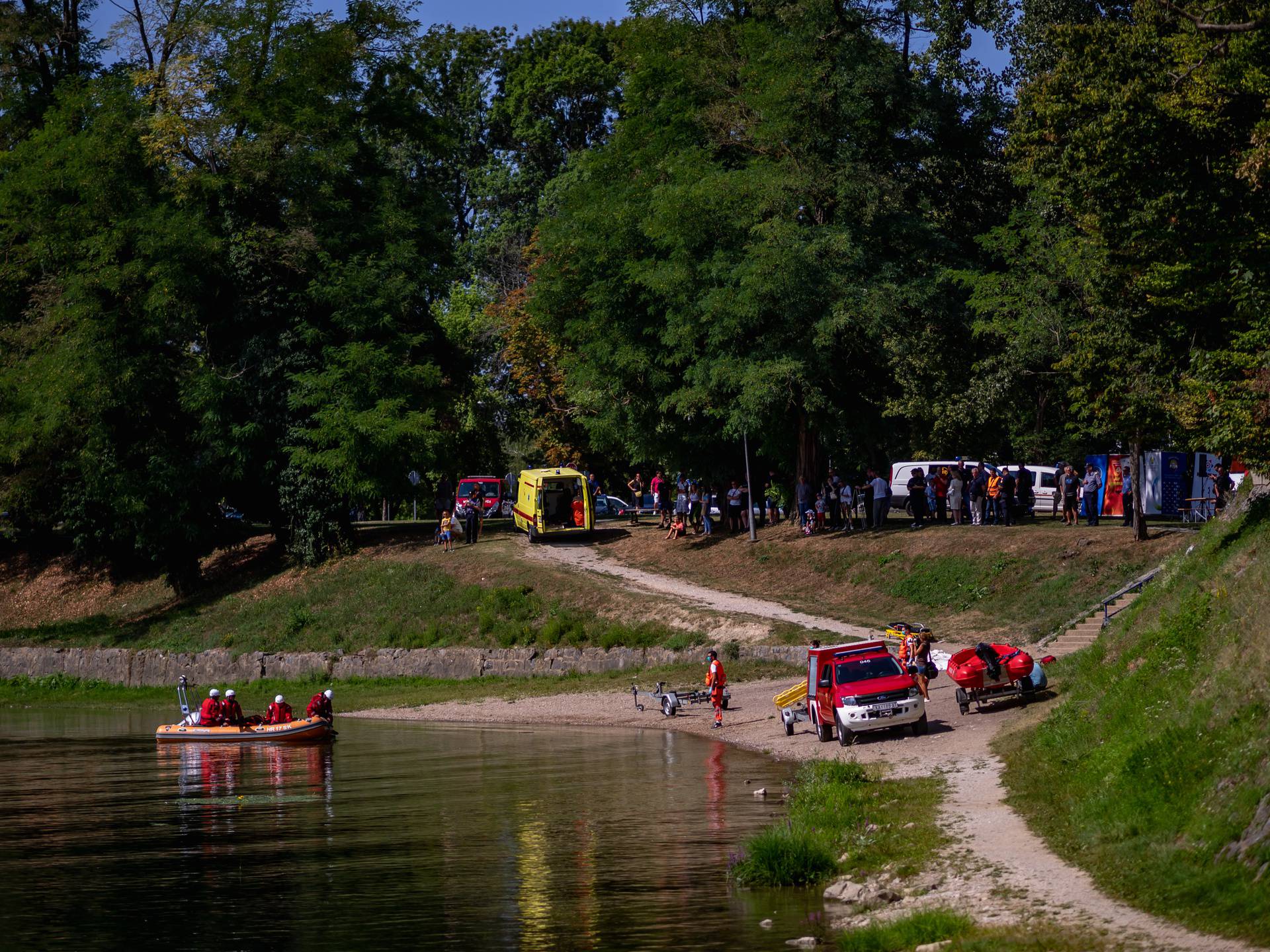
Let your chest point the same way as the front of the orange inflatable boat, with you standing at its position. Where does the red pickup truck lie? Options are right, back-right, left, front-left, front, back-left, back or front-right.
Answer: front-right

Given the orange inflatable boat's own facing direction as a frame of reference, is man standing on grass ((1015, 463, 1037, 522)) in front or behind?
in front

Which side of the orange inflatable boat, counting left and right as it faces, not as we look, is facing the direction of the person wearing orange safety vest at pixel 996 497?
front

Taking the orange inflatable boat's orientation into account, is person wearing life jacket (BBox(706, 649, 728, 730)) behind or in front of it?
in front

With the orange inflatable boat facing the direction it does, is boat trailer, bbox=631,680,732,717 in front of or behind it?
in front

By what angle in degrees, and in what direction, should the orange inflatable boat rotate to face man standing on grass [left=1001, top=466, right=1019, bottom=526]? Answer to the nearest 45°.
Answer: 0° — it already faces them

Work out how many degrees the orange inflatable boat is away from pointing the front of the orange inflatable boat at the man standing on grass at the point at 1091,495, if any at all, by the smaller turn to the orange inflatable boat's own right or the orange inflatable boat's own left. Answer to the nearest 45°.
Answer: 0° — it already faces them

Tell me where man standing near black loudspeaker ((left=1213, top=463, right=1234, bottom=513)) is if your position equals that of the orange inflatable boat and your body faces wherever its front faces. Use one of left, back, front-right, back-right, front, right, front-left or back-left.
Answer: front

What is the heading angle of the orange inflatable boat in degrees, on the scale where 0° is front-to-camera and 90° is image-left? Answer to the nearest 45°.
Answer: approximately 270°
